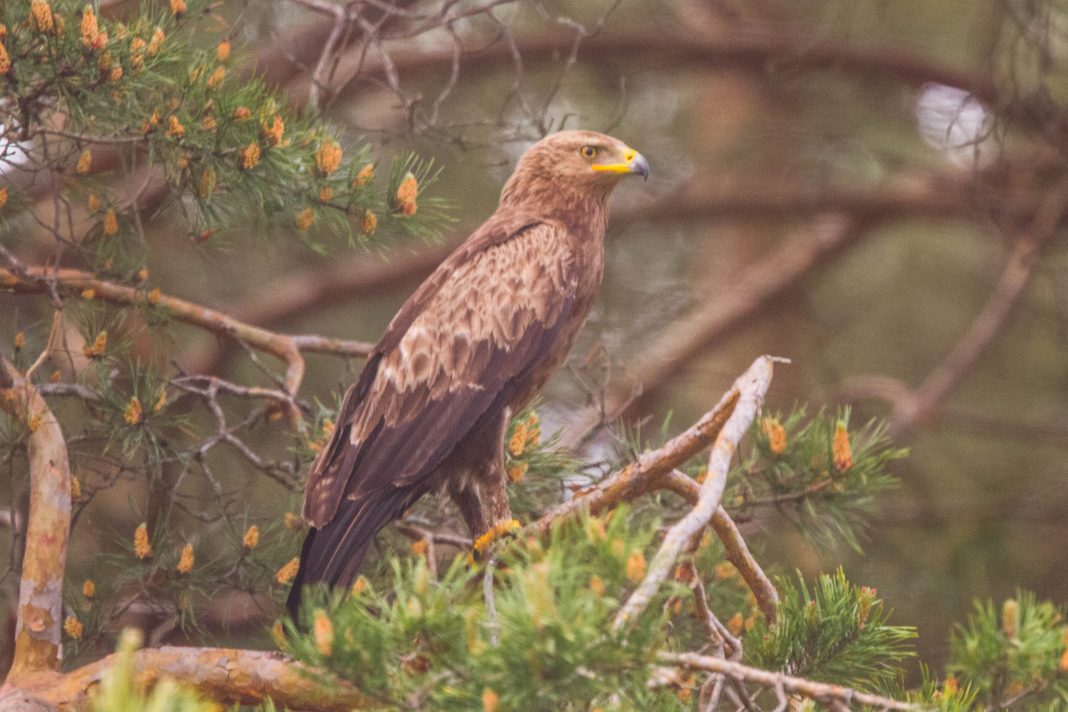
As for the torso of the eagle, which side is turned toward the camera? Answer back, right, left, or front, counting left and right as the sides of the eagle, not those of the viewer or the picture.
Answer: right
